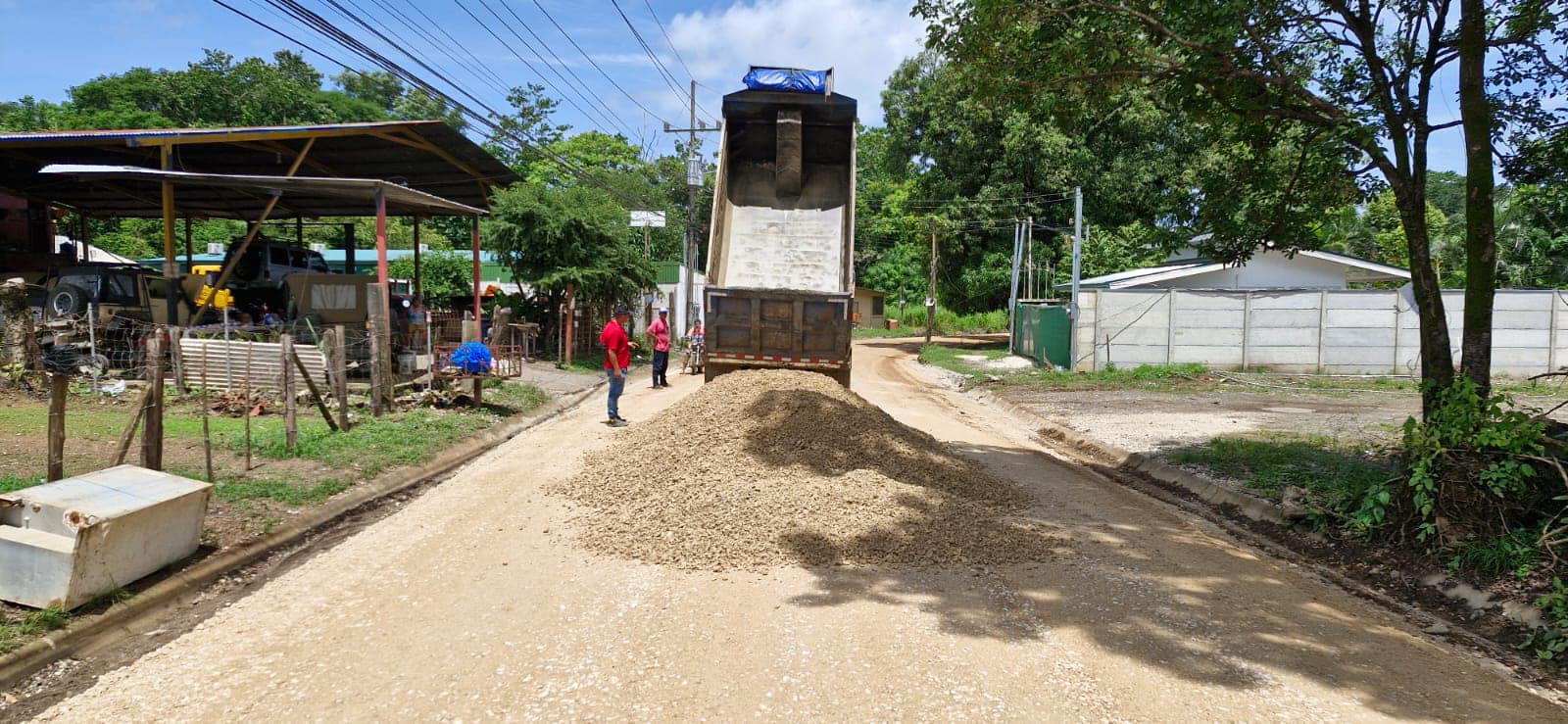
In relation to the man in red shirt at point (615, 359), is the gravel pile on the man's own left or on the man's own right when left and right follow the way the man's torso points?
on the man's own right

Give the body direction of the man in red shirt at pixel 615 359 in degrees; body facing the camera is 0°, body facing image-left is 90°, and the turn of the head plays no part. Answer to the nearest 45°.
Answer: approximately 270°

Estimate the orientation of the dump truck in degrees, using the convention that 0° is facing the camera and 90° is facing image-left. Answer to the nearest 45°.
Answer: approximately 180°

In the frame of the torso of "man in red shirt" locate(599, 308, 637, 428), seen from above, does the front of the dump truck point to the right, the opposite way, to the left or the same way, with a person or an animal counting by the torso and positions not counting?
to the left

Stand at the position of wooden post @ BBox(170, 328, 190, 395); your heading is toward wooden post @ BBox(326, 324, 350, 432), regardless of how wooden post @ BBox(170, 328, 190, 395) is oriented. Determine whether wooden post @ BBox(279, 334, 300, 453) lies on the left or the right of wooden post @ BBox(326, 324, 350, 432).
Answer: right

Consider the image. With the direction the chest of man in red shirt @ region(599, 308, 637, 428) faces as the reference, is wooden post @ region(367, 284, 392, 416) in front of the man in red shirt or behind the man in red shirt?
behind

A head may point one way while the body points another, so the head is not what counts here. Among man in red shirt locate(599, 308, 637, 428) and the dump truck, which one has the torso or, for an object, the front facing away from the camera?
the dump truck

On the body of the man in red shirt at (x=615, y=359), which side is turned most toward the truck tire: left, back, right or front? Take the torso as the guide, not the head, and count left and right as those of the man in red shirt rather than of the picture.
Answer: back

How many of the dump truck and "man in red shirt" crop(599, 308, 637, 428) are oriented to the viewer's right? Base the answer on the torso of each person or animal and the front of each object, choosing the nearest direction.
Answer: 1

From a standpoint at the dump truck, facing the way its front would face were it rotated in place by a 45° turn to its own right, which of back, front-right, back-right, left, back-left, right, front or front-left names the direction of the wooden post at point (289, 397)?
back

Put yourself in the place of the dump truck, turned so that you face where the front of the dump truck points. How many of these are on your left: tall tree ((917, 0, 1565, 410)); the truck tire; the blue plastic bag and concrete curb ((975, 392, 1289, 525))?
2

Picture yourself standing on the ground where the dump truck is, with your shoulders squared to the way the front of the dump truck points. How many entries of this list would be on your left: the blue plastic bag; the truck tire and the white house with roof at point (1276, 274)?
2

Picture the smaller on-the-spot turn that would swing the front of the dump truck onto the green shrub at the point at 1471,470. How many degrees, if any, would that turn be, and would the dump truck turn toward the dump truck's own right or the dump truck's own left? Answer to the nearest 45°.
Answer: approximately 135° to the dump truck's own right
